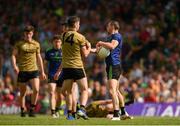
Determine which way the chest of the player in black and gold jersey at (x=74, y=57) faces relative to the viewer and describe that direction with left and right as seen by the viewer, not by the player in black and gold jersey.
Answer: facing away from the viewer and to the right of the viewer

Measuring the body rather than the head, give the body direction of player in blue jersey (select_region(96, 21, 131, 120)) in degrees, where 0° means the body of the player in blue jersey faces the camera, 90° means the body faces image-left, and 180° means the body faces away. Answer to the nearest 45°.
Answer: approximately 90°

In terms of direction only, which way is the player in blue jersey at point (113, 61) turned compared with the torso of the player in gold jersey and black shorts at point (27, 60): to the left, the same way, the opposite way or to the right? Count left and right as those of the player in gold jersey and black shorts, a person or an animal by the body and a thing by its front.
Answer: to the right

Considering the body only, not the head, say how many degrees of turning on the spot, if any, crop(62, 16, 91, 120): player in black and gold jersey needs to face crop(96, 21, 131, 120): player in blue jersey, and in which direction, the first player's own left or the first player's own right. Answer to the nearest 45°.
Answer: approximately 45° to the first player's own right

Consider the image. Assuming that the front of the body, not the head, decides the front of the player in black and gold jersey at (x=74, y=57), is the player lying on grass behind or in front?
in front

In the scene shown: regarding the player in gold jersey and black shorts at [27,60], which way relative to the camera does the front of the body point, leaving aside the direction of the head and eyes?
toward the camera

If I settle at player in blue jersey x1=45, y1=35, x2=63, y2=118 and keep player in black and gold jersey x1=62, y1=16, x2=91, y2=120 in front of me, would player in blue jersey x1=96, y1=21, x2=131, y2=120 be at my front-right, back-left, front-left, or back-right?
front-left

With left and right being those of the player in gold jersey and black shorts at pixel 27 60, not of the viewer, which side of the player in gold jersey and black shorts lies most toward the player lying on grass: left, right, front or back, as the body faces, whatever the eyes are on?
left

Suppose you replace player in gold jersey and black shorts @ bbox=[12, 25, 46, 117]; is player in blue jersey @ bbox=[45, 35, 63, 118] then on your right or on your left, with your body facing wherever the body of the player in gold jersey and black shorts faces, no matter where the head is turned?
on your left

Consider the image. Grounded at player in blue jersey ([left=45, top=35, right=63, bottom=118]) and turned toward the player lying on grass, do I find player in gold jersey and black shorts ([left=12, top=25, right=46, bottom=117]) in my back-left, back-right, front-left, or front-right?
back-right

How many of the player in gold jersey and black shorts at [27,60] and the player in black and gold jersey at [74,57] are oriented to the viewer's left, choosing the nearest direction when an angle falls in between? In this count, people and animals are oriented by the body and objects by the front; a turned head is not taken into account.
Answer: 0

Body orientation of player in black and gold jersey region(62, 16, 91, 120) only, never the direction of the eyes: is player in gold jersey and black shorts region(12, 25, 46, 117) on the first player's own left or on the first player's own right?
on the first player's own left

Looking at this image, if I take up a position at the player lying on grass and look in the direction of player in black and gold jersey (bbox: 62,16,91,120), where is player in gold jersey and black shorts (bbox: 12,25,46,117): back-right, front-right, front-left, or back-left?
front-right
